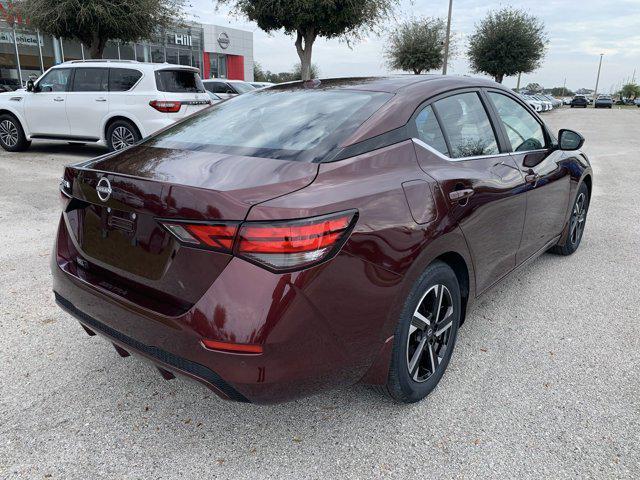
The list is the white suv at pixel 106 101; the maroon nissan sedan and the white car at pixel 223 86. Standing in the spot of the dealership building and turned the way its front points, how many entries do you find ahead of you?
3

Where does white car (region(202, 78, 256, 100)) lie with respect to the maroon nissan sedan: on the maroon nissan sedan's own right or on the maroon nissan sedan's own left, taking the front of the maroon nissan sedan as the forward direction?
on the maroon nissan sedan's own left

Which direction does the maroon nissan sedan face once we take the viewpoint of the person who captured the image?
facing away from the viewer and to the right of the viewer

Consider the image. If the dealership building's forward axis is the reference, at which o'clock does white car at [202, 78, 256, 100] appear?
The white car is roughly at 12 o'clock from the dealership building.

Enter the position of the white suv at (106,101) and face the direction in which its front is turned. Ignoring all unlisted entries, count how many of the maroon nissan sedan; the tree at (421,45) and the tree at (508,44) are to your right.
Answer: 2

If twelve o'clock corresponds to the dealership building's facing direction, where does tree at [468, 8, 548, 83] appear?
The tree is roughly at 9 o'clock from the dealership building.

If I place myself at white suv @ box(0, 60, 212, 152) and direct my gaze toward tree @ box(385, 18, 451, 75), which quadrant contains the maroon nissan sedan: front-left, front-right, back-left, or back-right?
back-right

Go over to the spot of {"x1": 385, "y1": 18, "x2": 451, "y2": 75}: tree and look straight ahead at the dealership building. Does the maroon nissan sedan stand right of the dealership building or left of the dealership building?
left

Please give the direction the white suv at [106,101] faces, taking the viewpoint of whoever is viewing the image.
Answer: facing away from the viewer and to the left of the viewer

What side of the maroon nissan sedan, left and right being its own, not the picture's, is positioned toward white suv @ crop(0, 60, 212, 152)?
left

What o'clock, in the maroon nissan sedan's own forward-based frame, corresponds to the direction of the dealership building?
The dealership building is roughly at 10 o'clock from the maroon nissan sedan.
